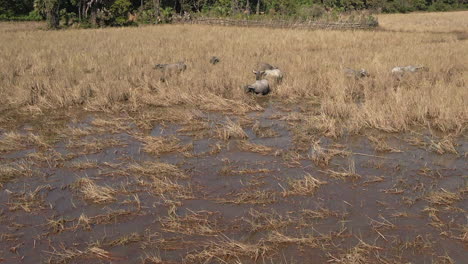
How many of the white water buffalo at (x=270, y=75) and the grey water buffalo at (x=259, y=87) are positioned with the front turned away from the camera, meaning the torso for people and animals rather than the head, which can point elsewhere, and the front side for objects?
0

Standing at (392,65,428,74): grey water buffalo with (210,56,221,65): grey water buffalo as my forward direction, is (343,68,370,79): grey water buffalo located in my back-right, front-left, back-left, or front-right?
front-left

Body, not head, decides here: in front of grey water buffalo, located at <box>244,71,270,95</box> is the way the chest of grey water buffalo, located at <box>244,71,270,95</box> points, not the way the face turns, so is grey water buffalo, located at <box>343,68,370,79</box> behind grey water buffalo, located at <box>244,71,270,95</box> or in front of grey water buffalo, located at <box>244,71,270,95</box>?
behind

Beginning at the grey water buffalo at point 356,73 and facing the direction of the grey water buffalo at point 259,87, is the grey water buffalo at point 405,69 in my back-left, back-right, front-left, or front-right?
back-left

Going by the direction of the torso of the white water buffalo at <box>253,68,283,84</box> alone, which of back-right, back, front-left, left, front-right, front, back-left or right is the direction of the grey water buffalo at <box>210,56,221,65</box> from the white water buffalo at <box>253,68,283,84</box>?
front-right

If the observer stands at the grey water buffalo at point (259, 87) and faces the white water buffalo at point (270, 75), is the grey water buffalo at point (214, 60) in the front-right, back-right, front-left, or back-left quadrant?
front-left

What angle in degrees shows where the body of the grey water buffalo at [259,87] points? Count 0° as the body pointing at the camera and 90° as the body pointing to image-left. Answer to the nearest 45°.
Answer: approximately 45°

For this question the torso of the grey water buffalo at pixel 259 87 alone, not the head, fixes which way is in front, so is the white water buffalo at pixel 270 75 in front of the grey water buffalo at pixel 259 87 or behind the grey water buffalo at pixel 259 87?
behind

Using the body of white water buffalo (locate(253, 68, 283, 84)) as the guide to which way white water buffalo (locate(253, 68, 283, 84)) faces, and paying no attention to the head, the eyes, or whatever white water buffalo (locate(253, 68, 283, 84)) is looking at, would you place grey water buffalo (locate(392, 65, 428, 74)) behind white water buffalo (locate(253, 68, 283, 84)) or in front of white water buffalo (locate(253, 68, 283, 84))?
behind

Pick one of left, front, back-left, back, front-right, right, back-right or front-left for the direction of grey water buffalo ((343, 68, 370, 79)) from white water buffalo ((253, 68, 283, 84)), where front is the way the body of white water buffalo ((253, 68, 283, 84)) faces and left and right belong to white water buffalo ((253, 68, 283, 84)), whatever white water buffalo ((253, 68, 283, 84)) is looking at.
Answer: back

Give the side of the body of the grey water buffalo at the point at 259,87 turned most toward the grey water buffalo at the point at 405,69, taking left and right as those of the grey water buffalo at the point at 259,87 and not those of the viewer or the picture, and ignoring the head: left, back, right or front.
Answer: back

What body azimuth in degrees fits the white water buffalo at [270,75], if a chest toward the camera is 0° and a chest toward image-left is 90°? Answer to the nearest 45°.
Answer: approximately 90°
